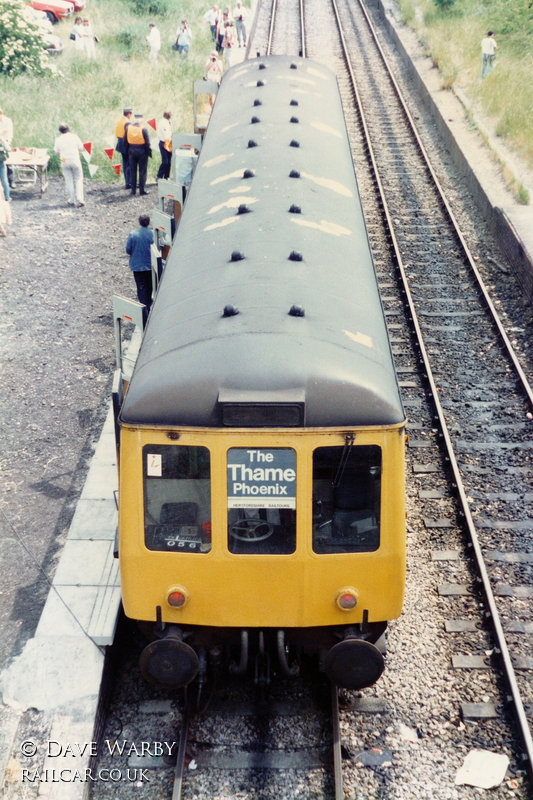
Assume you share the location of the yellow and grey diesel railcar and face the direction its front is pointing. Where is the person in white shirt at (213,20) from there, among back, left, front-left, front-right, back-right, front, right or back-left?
back

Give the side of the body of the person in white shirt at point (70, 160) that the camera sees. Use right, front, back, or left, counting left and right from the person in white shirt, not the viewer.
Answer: back

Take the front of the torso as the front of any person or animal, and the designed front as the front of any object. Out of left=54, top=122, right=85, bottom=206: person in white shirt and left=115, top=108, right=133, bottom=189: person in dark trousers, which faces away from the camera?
the person in white shirt

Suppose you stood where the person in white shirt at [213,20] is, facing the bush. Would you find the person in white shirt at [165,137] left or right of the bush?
left

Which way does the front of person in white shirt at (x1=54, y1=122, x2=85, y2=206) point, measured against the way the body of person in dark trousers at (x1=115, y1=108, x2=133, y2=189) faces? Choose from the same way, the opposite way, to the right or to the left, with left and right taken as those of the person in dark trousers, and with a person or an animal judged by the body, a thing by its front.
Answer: to the left

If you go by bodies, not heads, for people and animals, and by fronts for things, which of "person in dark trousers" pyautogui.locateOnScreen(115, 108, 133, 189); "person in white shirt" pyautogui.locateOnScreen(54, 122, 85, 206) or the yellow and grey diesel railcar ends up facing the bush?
the person in white shirt

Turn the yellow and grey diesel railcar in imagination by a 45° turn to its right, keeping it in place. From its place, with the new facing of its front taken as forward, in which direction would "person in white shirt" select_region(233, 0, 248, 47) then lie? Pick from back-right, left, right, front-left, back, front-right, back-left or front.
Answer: back-right

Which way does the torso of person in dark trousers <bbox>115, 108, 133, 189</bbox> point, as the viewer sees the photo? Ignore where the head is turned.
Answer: to the viewer's right
